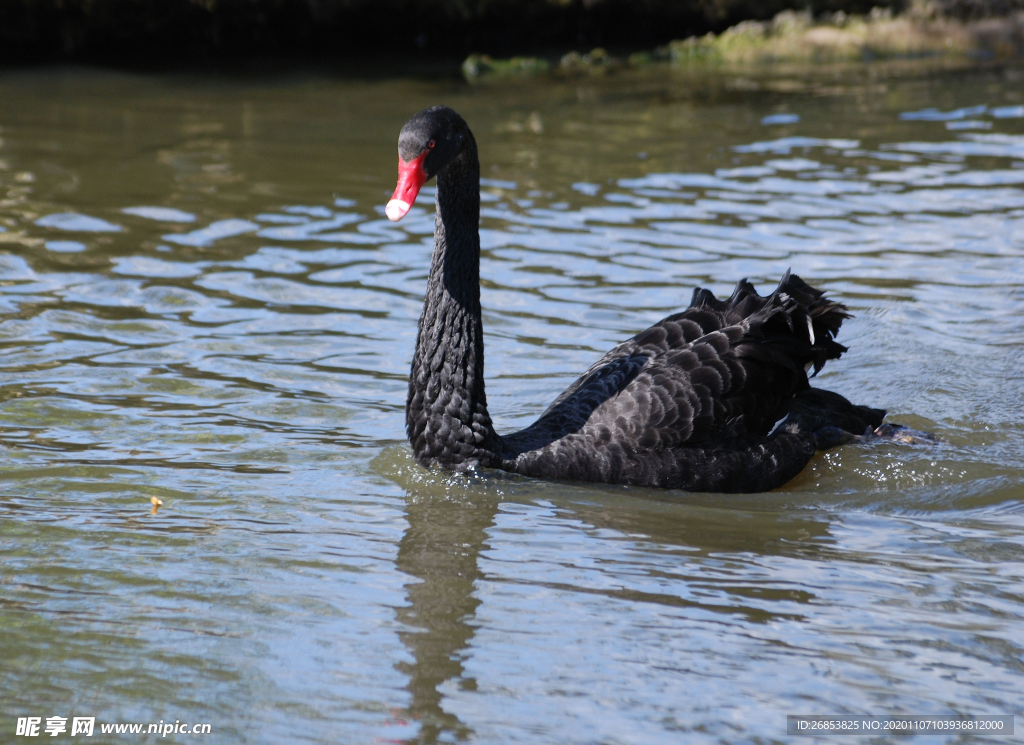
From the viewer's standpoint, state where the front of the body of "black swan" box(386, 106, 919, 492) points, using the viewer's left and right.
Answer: facing to the left of the viewer
